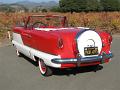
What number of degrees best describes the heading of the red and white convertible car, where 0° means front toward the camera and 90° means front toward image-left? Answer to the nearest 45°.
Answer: approximately 135°
